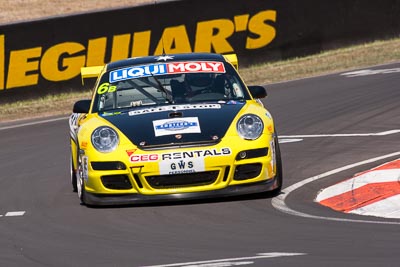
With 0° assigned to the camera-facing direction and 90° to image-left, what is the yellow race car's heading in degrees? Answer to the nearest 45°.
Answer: approximately 0°
